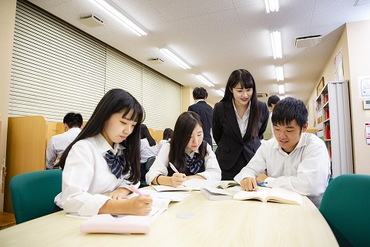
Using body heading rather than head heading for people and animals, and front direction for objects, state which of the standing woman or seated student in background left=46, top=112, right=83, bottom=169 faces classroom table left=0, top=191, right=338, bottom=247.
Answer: the standing woman

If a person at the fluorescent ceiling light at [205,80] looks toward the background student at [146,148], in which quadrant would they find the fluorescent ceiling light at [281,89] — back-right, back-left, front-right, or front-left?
back-left

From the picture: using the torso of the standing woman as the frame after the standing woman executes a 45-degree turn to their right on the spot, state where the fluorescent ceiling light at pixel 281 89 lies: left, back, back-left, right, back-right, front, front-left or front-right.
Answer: back-right

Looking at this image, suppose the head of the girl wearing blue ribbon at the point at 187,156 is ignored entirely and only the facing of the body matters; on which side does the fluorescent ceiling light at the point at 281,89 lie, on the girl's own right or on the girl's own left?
on the girl's own left

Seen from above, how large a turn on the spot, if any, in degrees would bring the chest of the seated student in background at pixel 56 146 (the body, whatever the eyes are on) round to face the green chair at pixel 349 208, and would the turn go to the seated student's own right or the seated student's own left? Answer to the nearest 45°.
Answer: approximately 135° to the seated student's own left

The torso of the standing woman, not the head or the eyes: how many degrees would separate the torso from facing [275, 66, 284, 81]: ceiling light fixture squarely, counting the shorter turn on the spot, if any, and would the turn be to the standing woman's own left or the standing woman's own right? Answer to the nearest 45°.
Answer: approximately 180°

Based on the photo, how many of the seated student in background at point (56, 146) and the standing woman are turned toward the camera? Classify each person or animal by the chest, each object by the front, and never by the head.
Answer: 1

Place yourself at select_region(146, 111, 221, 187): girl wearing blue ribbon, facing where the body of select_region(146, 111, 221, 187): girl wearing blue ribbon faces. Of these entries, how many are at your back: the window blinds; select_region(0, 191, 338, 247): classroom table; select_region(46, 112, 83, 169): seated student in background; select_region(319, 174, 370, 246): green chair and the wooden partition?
3

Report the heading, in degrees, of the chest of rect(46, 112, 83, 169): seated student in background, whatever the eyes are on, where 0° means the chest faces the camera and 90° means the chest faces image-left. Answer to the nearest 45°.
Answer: approximately 135°

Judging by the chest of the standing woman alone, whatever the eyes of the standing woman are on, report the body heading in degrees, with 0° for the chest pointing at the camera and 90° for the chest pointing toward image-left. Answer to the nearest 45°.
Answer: approximately 0°

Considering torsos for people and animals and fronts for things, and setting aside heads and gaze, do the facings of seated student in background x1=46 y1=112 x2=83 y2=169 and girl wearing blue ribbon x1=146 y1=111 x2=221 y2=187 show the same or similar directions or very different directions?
very different directions

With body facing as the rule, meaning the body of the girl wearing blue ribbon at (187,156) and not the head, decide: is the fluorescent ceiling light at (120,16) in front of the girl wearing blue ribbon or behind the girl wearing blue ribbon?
behind

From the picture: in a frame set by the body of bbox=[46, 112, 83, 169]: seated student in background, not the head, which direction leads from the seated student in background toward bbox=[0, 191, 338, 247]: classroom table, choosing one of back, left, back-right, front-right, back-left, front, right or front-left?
back-left
